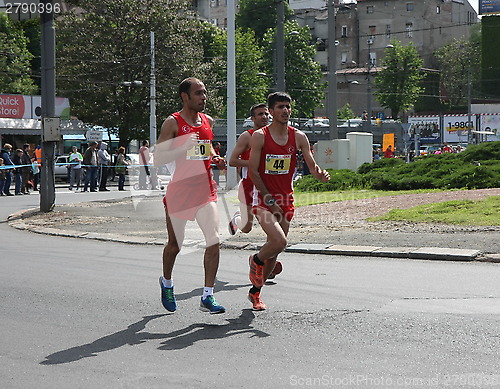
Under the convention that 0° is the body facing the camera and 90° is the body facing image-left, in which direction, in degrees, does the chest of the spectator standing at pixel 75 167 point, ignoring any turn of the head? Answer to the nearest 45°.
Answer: approximately 0°

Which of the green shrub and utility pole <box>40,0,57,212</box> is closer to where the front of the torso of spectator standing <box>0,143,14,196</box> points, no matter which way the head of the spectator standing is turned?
the green shrub

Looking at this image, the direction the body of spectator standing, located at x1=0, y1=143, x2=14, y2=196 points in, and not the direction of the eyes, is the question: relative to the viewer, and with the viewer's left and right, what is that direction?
facing to the right of the viewer

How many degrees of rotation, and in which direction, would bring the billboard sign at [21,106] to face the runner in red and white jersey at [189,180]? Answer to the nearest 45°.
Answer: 0° — it already faces them

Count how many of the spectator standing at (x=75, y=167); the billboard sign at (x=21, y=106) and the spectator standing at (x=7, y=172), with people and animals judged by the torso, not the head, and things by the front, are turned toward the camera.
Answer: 2

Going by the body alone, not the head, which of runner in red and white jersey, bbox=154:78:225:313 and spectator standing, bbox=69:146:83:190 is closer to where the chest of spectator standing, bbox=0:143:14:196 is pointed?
the spectator standing

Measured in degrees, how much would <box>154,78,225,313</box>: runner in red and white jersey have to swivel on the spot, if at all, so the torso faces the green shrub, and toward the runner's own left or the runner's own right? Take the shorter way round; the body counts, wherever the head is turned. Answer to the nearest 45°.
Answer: approximately 90° to the runner's own left
